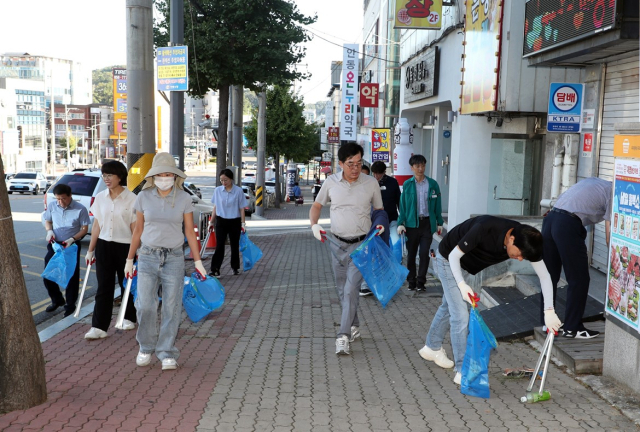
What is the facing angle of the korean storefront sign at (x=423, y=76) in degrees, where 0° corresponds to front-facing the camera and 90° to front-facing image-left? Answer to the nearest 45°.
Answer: approximately 45°

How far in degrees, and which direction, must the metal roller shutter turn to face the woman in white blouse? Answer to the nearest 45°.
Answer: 0° — it already faces them

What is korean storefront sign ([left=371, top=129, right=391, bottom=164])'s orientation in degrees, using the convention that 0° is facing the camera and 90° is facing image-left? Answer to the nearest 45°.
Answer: approximately 0°

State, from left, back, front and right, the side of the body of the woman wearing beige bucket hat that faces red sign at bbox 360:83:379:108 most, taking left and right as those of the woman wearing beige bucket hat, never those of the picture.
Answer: back

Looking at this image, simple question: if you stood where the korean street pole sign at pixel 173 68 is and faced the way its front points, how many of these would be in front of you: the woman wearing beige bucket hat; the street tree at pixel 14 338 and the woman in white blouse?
3

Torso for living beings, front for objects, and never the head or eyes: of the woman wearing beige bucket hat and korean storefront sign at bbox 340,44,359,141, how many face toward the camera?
2

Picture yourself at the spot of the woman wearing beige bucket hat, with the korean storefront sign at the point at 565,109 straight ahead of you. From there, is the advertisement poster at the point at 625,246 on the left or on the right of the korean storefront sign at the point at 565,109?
right

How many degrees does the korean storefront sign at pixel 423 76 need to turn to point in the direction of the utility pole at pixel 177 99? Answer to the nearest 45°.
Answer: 0° — it already faces it

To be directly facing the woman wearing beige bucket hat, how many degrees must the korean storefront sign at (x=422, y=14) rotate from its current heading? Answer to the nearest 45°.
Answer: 0° — it already faces them

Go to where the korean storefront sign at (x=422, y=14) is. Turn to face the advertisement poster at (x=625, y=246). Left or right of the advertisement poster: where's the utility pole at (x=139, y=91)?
right

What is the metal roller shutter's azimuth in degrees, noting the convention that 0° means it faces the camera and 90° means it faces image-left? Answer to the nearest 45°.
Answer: approximately 45°
